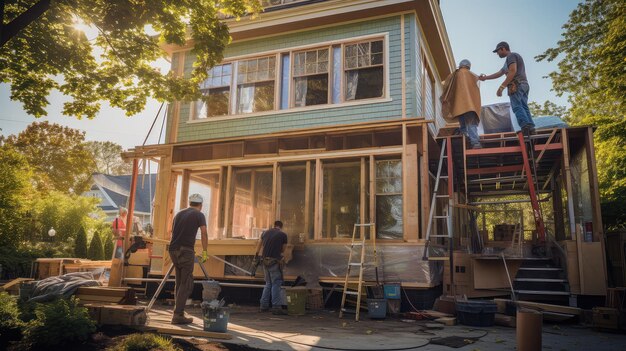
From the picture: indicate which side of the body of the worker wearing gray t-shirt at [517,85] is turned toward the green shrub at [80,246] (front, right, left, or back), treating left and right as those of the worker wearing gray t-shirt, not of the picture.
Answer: front

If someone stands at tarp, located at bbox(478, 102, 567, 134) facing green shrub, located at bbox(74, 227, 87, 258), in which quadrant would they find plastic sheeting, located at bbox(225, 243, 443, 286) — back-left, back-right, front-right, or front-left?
front-left

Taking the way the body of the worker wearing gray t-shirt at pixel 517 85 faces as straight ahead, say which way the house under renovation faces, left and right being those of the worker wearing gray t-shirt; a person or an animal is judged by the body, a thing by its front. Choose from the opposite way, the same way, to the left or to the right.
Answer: to the left

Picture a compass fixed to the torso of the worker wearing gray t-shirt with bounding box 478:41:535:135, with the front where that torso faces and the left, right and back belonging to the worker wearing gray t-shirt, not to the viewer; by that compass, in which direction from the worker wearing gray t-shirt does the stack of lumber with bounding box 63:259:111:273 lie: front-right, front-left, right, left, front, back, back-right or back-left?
front

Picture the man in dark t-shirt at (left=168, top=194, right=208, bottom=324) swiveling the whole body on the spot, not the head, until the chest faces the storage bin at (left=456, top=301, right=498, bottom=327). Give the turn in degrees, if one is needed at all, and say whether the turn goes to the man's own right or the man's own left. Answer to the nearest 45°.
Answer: approximately 45° to the man's own right

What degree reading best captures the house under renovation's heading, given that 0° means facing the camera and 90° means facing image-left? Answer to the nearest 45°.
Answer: approximately 0°

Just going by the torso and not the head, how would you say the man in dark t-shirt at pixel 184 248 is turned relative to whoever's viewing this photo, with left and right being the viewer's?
facing away from the viewer and to the right of the viewer

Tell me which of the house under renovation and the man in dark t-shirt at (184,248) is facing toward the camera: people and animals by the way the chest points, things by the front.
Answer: the house under renovation

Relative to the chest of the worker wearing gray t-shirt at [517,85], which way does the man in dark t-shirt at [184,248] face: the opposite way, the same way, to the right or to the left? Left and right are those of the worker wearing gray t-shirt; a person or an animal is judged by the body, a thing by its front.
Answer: to the right

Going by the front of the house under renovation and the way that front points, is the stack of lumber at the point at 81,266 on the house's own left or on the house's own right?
on the house's own right

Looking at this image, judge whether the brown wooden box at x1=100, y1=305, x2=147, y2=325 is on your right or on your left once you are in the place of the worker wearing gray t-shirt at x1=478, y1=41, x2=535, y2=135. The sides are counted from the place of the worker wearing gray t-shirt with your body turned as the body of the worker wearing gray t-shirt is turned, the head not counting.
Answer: on your left

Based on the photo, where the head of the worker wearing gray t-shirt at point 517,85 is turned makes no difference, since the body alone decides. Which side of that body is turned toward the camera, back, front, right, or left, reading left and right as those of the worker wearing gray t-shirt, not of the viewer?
left

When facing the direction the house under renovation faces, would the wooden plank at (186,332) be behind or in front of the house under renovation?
in front

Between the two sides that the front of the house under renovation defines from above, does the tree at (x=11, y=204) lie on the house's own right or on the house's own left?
on the house's own right

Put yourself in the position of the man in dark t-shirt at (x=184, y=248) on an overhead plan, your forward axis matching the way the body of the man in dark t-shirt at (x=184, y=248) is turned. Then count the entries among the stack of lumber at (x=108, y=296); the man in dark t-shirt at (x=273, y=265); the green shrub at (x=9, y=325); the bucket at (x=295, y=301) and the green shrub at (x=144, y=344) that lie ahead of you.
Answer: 2
